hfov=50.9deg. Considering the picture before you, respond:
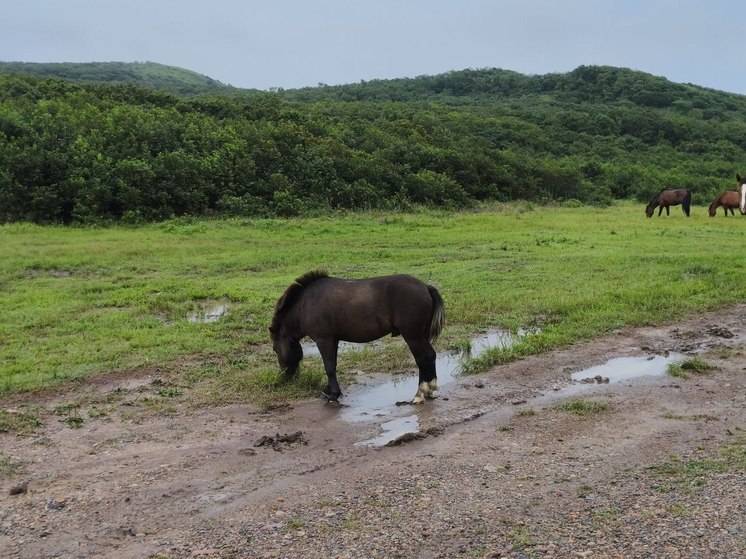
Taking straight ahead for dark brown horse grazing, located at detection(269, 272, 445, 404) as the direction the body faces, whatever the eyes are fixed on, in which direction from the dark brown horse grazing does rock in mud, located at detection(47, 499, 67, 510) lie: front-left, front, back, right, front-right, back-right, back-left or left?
front-left

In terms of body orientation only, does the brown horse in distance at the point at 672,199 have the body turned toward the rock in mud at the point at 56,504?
no

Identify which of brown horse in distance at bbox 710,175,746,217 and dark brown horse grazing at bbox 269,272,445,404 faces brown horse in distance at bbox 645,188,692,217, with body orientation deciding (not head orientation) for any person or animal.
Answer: brown horse in distance at bbox 710,175,746,217

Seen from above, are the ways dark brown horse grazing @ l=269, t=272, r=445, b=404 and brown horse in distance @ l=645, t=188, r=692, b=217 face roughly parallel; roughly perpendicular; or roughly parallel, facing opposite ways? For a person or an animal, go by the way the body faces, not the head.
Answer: roughly parallel

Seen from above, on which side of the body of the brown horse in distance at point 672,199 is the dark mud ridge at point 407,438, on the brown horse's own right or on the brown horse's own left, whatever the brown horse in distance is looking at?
on the brown horse's own left

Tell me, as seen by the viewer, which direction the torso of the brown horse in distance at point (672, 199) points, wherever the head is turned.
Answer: to the viewer's left

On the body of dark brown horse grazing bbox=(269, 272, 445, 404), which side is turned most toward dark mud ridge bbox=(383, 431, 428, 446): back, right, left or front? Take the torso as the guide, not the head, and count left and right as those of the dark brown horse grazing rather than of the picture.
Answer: left

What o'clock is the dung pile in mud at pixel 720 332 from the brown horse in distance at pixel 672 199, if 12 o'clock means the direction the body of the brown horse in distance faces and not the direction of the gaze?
The dung pile in mud is roughly at 9 o'clock from the brown horse in distance.

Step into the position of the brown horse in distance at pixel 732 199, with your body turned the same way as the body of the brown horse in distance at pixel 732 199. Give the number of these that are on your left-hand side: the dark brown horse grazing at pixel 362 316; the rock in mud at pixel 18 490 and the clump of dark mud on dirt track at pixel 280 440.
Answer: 3

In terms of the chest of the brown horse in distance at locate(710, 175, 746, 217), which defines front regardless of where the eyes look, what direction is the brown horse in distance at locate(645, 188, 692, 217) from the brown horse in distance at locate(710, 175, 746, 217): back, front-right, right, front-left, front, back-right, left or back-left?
front

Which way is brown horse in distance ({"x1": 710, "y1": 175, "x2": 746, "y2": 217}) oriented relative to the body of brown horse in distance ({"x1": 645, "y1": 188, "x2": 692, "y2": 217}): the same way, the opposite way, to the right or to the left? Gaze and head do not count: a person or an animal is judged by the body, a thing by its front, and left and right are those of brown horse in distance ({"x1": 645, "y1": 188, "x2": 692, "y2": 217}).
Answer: the same way

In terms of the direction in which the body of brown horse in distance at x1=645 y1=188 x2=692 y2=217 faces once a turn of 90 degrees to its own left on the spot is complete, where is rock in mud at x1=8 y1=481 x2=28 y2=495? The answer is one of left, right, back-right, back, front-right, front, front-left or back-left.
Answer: front

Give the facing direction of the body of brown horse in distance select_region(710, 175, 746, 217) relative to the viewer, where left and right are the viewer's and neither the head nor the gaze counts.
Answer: facing to the left of the viewer

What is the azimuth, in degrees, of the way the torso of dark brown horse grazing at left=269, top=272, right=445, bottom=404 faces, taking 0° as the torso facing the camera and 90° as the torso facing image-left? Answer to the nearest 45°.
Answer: approximately 90°

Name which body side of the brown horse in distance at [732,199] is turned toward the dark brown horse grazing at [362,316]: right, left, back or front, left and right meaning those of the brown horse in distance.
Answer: left

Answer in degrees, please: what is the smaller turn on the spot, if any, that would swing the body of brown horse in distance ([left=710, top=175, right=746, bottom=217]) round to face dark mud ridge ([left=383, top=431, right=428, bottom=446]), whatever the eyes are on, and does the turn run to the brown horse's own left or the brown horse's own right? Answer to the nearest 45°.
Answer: approximately 90° to the brown horse's own left

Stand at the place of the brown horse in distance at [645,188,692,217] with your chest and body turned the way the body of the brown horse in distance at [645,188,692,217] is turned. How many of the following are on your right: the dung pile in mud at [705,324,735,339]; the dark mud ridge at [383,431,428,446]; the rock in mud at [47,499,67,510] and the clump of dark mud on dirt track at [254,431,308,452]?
0
